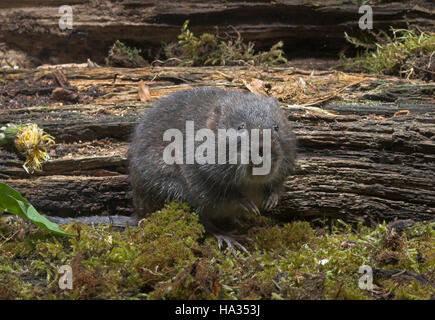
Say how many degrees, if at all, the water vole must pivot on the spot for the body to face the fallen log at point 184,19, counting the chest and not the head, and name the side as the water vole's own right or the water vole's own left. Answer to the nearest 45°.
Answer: approximately 135° to the water vole's own left

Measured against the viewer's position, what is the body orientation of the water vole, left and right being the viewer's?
facing the viewer and to the right of the viewer

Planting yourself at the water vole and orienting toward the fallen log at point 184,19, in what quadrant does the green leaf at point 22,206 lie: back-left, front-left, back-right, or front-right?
back-left

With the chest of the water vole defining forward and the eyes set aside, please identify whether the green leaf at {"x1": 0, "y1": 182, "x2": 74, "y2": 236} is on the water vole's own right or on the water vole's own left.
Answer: on the water vole's own right
